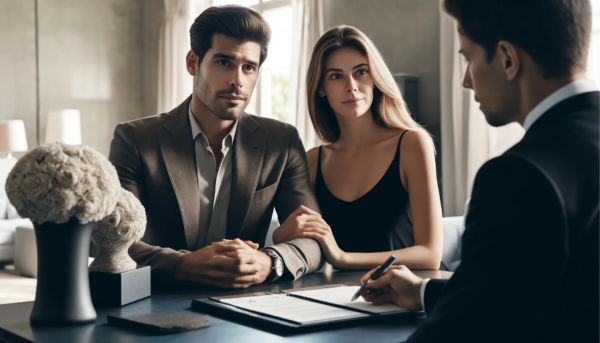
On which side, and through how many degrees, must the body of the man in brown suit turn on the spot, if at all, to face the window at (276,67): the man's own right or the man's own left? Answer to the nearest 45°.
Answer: approximately 180°

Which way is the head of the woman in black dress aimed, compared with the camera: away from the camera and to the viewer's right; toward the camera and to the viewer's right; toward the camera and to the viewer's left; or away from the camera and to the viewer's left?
toward the camera and to the viewer's right

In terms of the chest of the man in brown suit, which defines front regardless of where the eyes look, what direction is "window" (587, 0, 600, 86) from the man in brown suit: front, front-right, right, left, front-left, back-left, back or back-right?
back-left

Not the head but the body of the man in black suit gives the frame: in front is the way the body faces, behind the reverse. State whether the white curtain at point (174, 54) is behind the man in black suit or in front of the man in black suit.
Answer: in front

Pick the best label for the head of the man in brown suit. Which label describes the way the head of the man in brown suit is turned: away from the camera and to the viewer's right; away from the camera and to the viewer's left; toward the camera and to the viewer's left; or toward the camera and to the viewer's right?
toward the camera and to the viewer's right

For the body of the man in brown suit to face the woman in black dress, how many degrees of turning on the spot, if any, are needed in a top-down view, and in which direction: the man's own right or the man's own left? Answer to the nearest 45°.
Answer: approximately 135° to the man's own left

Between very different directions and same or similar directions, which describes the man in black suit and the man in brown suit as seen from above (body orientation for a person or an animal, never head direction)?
very different directions

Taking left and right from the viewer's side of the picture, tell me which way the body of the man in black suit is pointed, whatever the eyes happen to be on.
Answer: facing away from the viewer and to the left of the viewer

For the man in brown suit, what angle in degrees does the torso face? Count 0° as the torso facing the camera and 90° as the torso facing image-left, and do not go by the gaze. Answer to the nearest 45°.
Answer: approximately 0°

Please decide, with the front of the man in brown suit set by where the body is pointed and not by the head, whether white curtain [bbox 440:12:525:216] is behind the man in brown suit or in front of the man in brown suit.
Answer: behind

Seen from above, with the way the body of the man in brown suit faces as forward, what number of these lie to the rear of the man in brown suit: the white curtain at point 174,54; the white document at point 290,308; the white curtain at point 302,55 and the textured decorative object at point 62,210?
2

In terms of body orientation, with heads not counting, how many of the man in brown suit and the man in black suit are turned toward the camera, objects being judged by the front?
1

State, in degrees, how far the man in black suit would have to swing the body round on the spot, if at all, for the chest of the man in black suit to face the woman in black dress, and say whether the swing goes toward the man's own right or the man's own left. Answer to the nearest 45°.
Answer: approximately 45° to the man's own right
